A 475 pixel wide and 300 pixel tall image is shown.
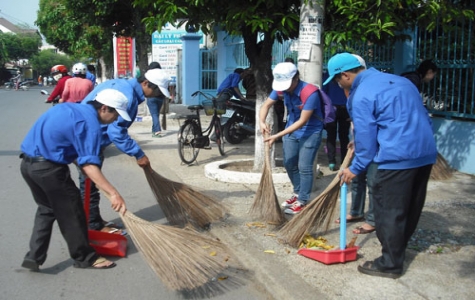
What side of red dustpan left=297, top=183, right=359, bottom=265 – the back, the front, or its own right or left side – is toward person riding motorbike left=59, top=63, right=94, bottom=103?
front

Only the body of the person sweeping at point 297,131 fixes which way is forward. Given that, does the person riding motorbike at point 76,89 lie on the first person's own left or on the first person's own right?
on the first person's own right

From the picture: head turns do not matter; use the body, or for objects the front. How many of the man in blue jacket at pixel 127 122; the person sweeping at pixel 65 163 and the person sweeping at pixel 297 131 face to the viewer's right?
2

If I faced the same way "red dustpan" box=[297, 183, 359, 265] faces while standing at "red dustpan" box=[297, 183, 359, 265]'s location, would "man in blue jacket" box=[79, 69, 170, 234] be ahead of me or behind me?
ahead

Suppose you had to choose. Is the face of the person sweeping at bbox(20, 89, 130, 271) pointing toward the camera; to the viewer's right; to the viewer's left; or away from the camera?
to the viewer's right

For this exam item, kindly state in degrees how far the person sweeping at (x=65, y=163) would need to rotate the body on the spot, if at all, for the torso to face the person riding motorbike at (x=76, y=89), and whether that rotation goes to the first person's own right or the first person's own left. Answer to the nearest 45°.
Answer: approximately 90° to the first person's own left

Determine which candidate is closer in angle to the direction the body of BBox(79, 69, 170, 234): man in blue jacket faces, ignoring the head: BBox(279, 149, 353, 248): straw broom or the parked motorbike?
the straw broom

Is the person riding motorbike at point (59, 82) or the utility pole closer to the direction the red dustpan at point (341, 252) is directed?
the person riding motorbike

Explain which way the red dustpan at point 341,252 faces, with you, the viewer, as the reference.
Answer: facing away from the viewer and to the left of the viewer

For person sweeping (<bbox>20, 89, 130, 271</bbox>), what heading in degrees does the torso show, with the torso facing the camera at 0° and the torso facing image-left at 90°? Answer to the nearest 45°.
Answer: approximately 270°

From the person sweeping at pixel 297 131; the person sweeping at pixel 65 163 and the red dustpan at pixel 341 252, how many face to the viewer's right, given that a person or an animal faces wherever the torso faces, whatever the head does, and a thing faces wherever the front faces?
1

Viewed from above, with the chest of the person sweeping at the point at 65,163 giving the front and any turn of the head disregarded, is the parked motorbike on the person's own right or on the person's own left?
on the person's own left

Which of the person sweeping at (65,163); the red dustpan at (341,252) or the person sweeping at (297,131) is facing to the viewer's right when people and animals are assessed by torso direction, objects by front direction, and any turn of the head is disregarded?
the person sweeping at (65,163)

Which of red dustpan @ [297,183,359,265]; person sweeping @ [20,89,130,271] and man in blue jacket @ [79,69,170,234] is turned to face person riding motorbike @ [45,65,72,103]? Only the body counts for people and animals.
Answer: the red dustpan

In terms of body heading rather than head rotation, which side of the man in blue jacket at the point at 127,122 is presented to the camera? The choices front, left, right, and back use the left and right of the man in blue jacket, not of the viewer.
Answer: right
